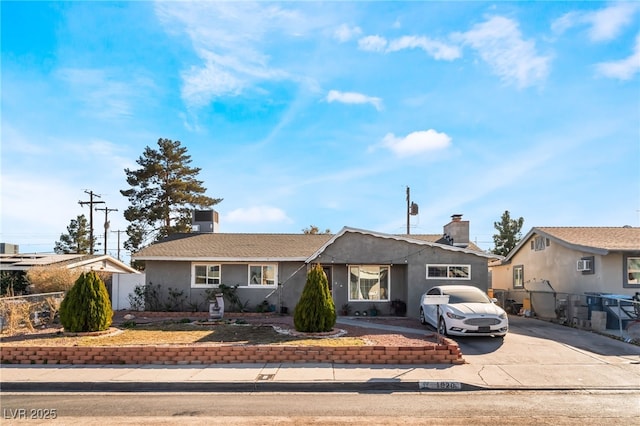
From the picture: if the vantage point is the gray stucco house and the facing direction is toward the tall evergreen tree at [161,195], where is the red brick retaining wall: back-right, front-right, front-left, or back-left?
back-left

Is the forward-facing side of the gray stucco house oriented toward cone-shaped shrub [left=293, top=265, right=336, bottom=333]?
yes

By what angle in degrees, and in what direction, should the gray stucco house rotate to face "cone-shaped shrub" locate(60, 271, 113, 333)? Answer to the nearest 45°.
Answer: approximately 45° to its right

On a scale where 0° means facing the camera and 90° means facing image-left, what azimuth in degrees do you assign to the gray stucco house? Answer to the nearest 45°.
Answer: approximately 0°

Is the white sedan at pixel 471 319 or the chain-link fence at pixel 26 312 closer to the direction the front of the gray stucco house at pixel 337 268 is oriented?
the white sedan

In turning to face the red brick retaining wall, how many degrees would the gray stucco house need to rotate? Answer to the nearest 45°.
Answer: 0° — it already faces it

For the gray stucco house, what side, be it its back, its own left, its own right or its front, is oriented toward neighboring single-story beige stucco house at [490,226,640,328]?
left
